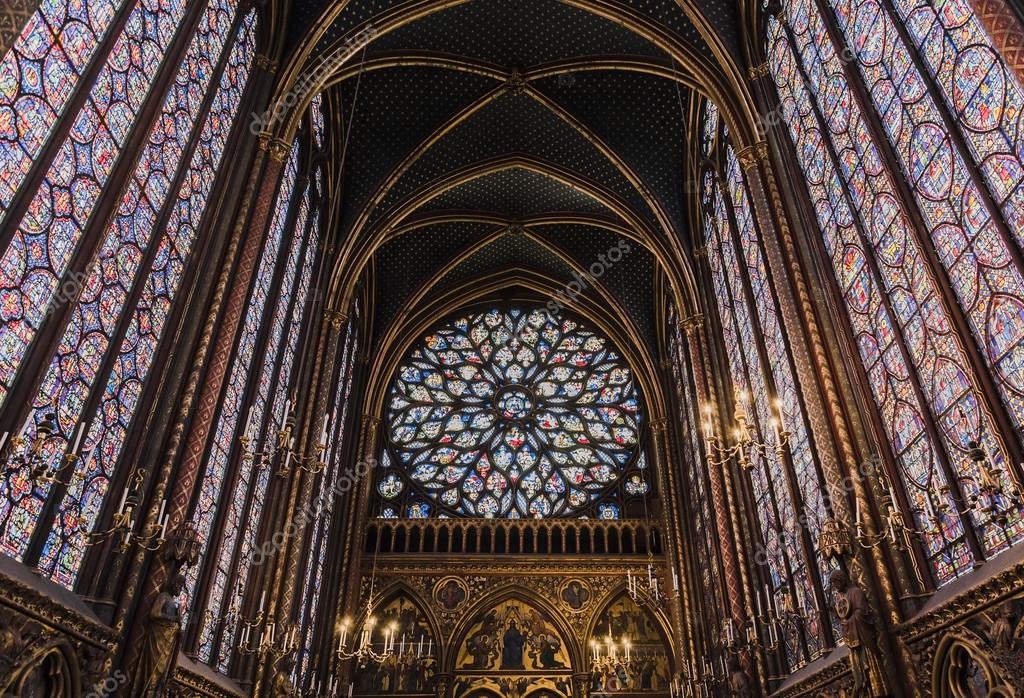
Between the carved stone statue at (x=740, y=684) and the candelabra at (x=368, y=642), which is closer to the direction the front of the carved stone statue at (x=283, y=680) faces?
the carved stone statue

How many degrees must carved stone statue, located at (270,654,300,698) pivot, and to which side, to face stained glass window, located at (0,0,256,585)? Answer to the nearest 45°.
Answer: approximately 90° to its right

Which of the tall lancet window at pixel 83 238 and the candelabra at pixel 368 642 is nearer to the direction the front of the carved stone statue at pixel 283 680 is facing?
the candelabra

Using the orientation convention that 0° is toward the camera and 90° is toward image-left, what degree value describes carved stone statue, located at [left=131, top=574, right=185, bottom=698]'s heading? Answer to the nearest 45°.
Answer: approximately 315°

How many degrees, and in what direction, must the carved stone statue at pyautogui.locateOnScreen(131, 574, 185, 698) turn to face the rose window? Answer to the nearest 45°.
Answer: approximately 90° to its left

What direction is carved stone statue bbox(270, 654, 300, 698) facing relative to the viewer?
to the viewer's right

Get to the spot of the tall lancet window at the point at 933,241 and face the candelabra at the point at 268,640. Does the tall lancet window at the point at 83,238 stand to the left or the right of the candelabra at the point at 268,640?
left

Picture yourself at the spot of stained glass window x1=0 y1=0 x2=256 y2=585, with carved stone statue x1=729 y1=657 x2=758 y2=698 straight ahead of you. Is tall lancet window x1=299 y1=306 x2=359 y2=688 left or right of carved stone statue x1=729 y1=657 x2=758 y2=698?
left

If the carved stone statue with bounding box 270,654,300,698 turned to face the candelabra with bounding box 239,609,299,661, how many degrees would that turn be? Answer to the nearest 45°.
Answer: approximately 135° to its right
